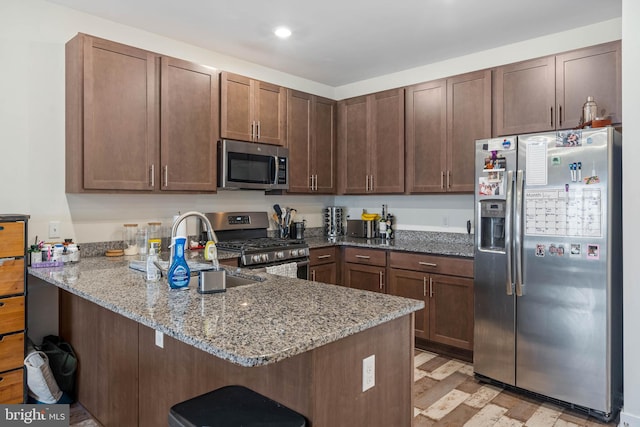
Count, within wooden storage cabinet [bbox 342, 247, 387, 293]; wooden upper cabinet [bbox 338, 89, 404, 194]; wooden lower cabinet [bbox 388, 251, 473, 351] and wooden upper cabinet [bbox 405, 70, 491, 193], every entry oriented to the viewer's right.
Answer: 0

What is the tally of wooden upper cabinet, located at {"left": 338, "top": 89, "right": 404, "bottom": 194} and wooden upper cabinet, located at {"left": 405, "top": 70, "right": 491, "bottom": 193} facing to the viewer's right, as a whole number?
0

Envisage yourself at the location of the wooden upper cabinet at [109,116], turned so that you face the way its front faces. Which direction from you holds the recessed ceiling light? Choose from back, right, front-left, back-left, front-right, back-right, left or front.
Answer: front-left

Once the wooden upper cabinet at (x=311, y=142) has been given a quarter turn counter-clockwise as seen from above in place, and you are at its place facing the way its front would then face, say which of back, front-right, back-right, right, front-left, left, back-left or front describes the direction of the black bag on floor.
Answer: back

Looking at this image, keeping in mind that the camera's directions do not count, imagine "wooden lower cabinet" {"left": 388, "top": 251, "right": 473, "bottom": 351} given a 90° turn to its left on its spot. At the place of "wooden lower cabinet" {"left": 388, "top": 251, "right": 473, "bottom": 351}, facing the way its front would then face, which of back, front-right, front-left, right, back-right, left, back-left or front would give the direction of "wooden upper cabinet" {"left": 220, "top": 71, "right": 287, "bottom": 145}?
back-right

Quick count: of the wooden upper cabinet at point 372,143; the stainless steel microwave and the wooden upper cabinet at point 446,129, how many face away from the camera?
0

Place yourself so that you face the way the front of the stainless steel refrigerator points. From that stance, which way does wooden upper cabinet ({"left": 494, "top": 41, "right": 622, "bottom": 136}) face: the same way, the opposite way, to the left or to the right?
the same way

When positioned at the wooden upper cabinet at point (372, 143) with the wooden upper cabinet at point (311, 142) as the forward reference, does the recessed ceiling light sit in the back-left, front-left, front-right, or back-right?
front-left

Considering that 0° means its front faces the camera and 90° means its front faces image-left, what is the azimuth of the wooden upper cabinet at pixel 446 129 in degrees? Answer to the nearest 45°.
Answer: approximately 45°

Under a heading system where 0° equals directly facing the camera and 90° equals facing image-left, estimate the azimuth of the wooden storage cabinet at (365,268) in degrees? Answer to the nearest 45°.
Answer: approximately 45°

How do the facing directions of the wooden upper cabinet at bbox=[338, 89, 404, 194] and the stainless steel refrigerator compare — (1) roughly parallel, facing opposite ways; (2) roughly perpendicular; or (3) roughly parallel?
roughly parallel

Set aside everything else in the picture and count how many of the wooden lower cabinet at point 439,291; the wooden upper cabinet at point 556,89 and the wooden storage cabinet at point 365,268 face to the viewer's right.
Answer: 0

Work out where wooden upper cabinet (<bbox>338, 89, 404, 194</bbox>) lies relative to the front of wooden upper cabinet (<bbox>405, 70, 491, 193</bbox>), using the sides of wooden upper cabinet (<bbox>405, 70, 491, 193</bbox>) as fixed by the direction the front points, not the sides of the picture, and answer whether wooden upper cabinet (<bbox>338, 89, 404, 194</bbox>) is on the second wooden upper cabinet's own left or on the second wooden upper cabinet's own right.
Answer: on the second wooden upper cabinet's own right

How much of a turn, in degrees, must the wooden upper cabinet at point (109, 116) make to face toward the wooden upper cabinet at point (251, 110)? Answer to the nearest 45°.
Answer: approximately 45° to its left

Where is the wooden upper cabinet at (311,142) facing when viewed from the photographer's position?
facing the viewer and to the right of the viewer

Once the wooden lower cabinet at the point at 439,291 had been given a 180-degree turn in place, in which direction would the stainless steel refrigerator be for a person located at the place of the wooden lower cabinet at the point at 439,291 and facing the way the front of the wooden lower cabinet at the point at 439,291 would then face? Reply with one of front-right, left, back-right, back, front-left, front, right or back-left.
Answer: right
